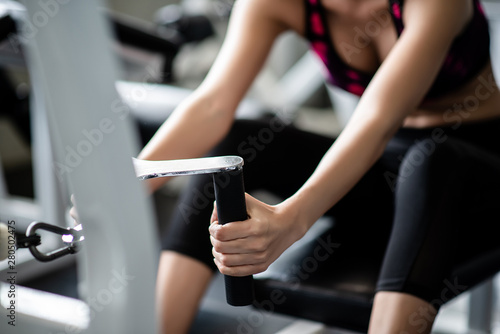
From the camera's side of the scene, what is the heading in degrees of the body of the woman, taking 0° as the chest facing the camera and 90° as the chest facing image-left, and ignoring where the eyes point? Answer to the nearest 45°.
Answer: approximately 45°
